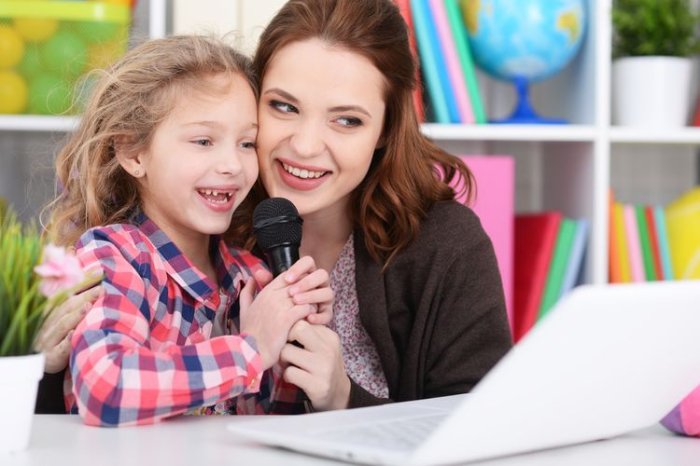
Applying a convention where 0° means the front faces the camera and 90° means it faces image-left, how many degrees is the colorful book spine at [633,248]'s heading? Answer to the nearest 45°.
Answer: approximately 0°

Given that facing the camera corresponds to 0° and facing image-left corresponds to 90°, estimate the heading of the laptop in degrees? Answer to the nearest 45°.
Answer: approximately 135°
